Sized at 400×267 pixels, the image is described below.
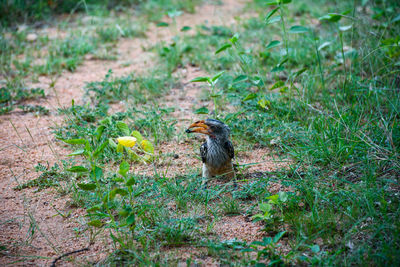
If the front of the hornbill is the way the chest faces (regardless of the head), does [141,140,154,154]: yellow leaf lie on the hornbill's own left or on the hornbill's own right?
on the hornbill's own right

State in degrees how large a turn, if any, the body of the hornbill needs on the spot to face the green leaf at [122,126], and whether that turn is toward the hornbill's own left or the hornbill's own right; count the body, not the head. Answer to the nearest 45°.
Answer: approximately 90° to the hornbill's own right

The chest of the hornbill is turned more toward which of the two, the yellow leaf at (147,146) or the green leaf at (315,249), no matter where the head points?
the green leaf

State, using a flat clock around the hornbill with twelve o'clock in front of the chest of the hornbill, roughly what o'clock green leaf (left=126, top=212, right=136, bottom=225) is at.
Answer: The green leaf is roughly at 1 o'clock from the hornbill.

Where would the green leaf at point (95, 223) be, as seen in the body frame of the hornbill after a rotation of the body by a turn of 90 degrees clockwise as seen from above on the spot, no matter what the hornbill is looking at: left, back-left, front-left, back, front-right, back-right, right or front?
front-left

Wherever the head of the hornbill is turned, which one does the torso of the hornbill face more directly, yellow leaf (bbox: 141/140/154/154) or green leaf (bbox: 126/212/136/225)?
the green leaf

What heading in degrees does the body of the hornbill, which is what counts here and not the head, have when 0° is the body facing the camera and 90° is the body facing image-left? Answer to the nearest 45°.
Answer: approximately 0°
